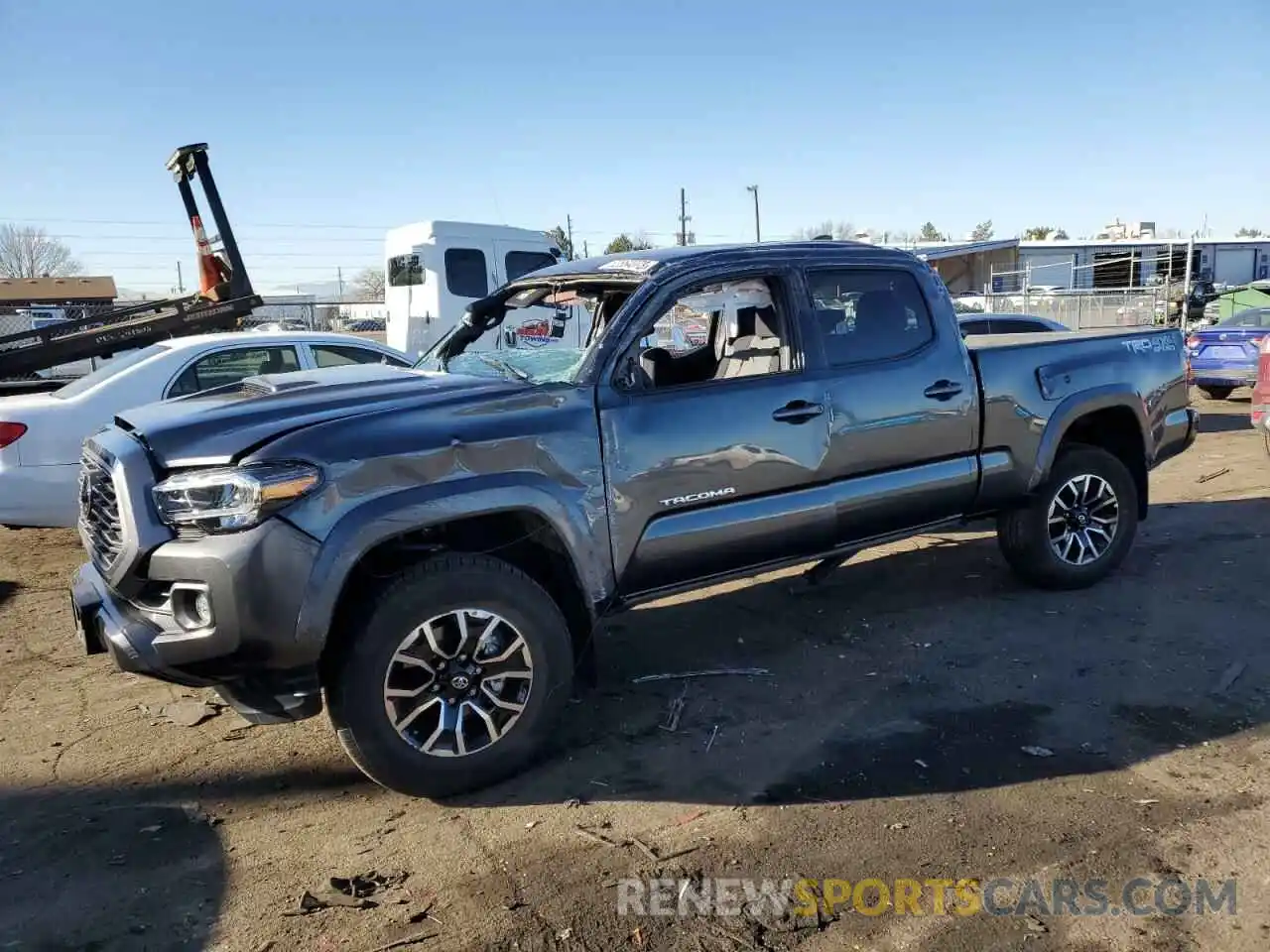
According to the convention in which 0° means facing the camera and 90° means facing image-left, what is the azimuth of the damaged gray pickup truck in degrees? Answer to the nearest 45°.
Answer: approximately 45°

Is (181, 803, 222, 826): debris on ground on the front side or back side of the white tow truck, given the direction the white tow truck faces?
on the back side

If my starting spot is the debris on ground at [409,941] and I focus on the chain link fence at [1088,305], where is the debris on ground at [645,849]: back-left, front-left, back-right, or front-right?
front-right

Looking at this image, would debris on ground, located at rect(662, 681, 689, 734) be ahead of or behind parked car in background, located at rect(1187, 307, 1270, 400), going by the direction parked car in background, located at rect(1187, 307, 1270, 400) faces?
behind

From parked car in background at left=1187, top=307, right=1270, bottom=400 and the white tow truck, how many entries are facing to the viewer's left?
0

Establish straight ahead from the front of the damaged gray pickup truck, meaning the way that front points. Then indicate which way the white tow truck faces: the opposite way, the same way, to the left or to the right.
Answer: the opposite way

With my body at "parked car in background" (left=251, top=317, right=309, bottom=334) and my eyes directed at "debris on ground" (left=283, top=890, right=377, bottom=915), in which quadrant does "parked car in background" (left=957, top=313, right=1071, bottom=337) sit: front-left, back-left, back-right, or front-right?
front-left

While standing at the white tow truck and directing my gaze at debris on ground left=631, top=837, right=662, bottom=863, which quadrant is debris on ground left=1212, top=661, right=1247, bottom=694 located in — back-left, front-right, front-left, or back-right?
front-left

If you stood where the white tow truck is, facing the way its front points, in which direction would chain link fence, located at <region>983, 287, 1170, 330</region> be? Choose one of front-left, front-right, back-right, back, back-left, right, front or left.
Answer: front

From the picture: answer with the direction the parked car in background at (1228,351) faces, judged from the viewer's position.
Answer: facing away from the viewer and to the right of the viewer

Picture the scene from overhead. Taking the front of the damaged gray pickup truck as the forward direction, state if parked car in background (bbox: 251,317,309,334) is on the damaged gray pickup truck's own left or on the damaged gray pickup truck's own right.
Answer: on the damaged gray pickup truck's own right

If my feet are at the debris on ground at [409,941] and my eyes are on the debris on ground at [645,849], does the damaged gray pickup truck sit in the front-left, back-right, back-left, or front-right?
front-left
